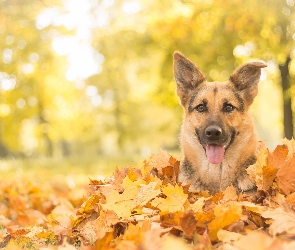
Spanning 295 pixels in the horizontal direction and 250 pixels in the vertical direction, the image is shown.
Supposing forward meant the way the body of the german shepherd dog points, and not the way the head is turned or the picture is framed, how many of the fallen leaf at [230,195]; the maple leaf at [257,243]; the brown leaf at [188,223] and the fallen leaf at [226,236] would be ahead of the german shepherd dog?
4

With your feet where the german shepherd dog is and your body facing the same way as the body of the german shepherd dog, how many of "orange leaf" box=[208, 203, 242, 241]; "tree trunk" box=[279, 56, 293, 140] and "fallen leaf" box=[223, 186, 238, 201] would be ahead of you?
2

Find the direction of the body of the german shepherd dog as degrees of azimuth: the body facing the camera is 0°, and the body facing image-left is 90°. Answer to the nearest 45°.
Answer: approximately 0°

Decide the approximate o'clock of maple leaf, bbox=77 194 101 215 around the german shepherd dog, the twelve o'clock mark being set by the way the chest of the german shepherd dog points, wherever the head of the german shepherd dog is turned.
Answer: The maple leaf is roughly at 2 o'clock from the german shepherd dog.

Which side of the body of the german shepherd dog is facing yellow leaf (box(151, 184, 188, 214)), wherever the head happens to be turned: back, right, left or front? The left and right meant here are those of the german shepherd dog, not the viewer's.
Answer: front

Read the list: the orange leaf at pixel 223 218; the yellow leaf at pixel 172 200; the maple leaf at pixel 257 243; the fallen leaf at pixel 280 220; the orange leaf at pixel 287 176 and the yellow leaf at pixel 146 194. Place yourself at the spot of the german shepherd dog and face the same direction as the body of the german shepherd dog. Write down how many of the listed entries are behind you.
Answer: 0

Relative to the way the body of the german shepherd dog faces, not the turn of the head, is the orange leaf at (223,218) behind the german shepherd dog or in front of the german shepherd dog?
in front

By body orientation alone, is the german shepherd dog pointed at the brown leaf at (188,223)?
yes

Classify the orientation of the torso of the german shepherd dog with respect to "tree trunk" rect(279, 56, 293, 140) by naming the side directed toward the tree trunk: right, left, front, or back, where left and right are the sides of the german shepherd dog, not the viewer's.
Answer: back

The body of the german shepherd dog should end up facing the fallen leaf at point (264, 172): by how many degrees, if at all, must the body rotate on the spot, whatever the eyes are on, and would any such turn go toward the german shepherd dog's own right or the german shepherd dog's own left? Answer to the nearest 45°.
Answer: approximately 45° to the german shepherd dog's own left

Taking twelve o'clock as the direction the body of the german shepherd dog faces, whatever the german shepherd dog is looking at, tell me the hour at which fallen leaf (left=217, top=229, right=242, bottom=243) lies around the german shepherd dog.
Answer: The fallen leaf is roughly at 12 o'clock from the german shepherd dog.

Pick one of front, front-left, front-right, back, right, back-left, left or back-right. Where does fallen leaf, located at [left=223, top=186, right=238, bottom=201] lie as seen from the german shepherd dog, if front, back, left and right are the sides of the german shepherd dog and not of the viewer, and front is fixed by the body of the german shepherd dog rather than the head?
front

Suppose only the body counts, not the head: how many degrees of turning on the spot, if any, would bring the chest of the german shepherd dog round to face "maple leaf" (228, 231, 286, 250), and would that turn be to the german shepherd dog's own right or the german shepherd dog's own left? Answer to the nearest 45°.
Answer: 0° — it already faces it

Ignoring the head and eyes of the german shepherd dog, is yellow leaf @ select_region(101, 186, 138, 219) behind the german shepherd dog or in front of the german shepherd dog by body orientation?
in front

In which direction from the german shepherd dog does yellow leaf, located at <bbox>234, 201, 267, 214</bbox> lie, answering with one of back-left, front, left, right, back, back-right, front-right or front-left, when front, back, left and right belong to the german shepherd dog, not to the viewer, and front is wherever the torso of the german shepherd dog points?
front
